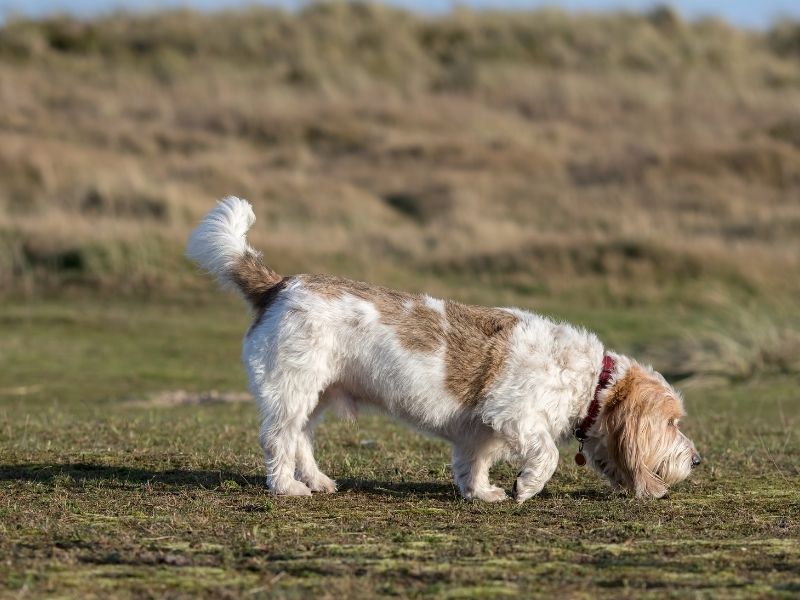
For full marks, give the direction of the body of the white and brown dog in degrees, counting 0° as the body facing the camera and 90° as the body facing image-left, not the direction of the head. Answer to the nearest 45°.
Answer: approximately 270°
